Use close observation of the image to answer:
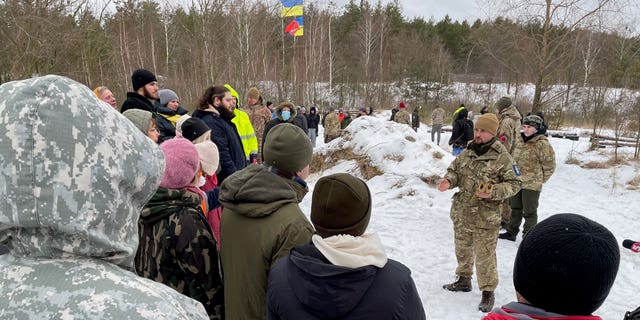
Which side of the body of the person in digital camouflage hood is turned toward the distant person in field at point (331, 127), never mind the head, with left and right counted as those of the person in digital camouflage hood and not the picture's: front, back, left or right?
front

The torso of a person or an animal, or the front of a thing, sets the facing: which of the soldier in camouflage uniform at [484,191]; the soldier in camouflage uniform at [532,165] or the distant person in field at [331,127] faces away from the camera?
the distant person in field

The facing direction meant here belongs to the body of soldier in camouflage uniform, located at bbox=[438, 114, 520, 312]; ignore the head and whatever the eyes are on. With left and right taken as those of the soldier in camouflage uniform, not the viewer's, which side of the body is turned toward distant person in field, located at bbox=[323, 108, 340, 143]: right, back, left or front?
right

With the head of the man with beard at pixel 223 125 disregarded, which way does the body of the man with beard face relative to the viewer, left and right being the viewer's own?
facing to the right of the viewer

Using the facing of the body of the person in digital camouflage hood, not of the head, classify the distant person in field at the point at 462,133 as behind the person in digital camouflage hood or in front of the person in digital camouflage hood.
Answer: in front

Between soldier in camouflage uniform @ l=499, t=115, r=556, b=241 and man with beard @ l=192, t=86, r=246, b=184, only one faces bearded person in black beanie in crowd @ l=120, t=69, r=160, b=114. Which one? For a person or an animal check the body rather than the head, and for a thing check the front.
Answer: the soldier in camouflage uniform

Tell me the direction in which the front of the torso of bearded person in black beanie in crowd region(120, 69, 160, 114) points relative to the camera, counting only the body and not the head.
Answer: to the viewer's right

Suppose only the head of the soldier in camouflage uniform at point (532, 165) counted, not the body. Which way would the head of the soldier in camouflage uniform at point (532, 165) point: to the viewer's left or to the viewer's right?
to the viewer's left

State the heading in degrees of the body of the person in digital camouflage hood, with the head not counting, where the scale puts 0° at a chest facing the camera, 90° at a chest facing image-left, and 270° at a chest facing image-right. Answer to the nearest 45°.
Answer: approximately 225°

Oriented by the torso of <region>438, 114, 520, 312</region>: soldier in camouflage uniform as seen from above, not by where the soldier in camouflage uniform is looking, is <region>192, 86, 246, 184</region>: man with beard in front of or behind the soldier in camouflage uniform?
in front

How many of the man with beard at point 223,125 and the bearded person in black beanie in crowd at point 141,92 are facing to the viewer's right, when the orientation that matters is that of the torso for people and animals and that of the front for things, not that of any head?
2

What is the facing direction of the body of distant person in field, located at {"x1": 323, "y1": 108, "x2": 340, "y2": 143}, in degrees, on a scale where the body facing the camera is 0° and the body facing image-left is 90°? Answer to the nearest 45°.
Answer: approximately 180°
